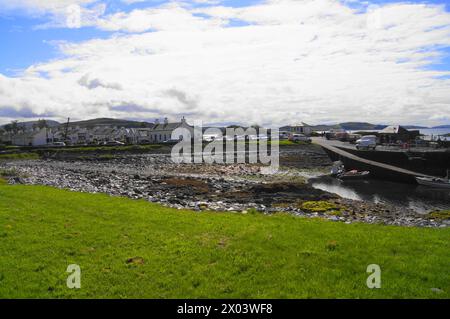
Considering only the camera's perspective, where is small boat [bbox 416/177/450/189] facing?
facing to the left of the viewer
